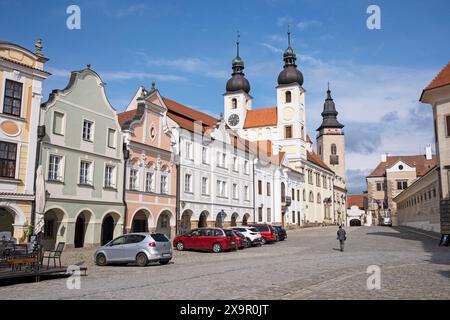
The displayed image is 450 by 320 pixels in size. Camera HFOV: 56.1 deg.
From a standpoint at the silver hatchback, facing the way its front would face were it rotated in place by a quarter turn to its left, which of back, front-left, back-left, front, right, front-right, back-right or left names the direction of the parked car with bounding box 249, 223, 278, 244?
back

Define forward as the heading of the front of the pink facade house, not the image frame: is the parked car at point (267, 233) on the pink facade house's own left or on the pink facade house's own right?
on the pink facade house's own left

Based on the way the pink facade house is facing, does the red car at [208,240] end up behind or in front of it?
in front

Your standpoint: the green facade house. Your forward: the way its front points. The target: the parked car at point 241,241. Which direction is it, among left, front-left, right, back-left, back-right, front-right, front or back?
front-left

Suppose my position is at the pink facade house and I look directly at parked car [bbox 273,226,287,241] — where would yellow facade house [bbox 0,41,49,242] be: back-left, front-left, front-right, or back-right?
back-right

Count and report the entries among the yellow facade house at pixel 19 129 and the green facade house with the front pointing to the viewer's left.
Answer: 0

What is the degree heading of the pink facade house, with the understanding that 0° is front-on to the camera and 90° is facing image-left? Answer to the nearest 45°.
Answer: approximately 315°

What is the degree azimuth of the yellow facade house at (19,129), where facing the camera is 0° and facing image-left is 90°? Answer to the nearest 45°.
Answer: approximately 315°

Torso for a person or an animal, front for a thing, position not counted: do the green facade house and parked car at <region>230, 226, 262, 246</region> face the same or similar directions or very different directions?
very different directions

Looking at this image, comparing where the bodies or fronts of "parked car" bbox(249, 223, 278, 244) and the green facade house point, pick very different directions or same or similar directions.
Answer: very different directions

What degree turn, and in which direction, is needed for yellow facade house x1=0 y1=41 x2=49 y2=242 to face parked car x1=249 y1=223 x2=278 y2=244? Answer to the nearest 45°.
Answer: approximately 45° to its left

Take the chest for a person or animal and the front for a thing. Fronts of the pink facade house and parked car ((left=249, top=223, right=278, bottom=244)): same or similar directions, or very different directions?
very different directions

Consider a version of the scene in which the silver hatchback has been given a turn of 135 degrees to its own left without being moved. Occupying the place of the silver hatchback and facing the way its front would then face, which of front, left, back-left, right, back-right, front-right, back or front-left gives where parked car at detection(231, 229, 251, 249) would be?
back-left

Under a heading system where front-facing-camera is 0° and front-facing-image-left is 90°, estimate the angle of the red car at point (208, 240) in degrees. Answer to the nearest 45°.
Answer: approximately 135°

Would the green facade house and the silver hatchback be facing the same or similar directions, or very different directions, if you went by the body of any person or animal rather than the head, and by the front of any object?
very different directions

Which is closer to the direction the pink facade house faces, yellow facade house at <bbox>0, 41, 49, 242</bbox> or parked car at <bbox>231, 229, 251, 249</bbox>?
the parked car
